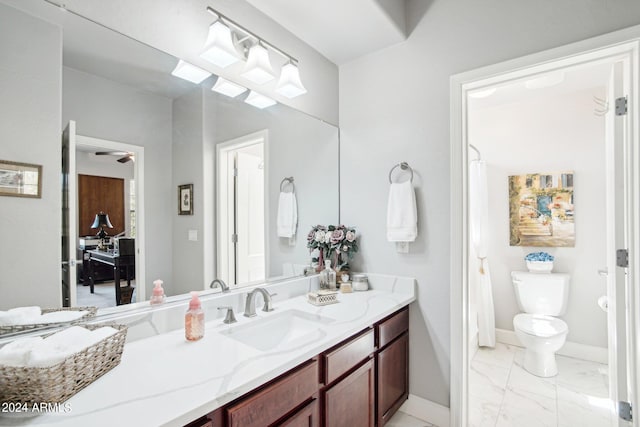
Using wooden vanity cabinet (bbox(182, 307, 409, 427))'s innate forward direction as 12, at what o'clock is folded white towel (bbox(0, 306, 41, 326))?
The folded white towel is roughly at 4 o'clock from the wooden vanity cabinet.

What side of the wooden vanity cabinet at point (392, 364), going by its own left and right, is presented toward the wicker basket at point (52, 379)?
right

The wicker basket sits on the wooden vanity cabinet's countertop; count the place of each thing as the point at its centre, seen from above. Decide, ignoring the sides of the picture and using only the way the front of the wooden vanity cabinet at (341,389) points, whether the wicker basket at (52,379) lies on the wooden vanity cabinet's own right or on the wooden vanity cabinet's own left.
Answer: on the wooden vanity cabinet's own right

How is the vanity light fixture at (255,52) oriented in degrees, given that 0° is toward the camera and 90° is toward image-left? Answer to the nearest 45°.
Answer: approximately 315°

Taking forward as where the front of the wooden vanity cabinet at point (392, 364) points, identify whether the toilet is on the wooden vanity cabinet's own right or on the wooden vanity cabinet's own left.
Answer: on the wooden vanity cabinet's own left

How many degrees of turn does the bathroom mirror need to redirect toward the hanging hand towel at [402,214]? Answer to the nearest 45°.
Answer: approximately 45° to its left

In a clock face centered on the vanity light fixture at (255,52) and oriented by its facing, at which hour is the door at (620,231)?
The door is roughly at 11 o'clock from the vanity light fixture.

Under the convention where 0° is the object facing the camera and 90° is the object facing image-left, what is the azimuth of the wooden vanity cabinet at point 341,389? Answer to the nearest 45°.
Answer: approximately 315°

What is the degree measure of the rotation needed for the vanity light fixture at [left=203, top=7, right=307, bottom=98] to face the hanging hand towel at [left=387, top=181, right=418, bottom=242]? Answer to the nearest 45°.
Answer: approximately 45° to its left
